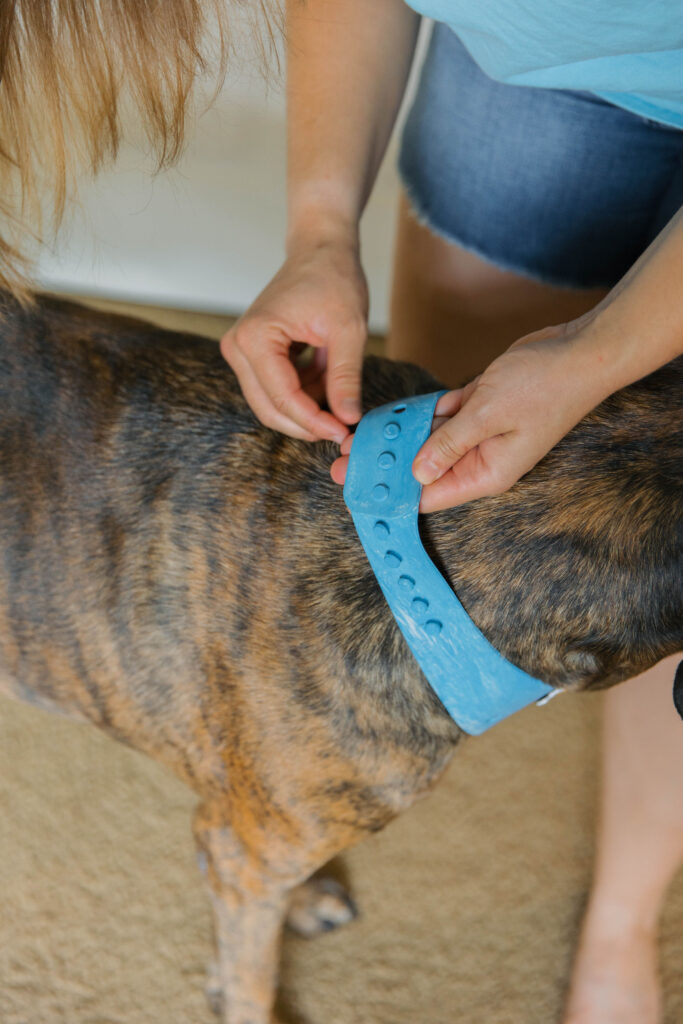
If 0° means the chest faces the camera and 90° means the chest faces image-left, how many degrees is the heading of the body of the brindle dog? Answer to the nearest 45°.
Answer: approximately 270°
